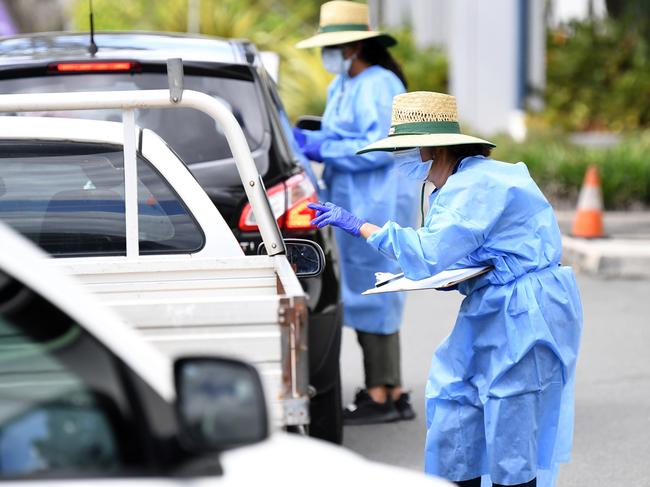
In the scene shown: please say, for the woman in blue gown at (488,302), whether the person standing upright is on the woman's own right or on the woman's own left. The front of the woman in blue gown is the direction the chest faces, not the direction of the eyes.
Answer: on the woman's own right

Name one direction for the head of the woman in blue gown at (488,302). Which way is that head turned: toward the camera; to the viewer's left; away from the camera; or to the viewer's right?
to the viewer's left

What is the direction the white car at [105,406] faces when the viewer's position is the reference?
facing away from the viewer and to the right of the viewer

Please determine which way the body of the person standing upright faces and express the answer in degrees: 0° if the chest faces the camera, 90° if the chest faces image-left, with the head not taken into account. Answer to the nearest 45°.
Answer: approximately 90°

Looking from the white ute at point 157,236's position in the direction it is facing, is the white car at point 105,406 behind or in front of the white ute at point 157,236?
behind

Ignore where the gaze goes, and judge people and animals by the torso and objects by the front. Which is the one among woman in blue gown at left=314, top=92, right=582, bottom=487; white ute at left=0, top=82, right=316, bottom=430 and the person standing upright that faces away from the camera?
the white ute

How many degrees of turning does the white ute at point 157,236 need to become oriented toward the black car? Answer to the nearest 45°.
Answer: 0° — it already faces it

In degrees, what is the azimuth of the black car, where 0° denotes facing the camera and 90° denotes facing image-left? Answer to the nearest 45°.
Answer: approximately 180°

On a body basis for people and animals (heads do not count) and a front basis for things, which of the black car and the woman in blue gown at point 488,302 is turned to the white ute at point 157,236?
the woman in blue gown

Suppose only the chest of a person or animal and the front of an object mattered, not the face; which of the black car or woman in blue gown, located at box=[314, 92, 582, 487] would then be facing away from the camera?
the black car

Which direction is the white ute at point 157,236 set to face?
away from the camera

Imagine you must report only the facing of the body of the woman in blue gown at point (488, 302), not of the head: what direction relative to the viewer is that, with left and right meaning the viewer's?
facing to the left of the viewer

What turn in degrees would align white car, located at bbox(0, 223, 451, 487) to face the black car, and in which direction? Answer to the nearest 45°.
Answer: approximately 45° to its left

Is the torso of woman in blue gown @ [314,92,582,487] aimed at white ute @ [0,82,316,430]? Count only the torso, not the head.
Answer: yes

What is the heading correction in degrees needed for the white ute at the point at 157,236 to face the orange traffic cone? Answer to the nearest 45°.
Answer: approximately 45° to its right
